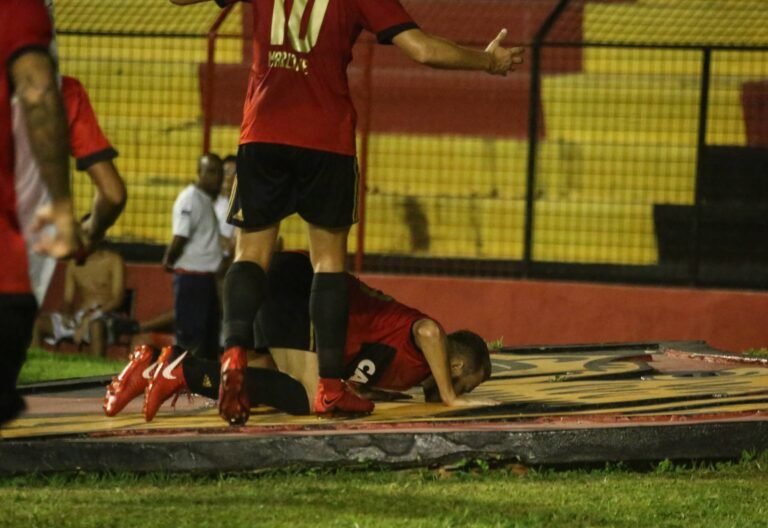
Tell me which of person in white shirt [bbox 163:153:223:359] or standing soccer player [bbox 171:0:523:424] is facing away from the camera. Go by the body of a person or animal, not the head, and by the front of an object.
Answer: the standing soccer player

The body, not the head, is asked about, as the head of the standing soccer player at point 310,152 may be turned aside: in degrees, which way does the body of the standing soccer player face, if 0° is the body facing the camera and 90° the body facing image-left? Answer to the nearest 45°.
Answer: approximately 180°

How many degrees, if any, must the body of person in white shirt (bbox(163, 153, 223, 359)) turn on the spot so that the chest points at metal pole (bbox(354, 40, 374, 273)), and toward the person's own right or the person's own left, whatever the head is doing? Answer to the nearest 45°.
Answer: approximately 45° to the person's own left

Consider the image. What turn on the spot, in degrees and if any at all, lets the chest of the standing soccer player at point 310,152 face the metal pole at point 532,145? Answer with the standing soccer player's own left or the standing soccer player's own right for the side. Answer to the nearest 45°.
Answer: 0° — they already face it

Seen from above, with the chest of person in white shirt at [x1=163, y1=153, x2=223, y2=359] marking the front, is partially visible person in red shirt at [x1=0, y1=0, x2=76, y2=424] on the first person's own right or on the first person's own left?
on the first person's own right

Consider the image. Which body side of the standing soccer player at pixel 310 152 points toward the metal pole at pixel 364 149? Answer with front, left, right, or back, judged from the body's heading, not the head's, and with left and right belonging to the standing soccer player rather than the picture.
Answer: front

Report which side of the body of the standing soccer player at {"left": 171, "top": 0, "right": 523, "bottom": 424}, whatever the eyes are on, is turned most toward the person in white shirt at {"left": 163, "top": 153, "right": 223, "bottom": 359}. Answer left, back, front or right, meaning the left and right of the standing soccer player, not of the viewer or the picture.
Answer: front

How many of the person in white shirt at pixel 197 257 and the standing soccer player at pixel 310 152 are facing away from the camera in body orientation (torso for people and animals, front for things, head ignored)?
1
